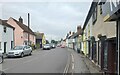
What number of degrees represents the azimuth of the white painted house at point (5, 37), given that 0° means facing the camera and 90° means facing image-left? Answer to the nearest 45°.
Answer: approximately 315°
